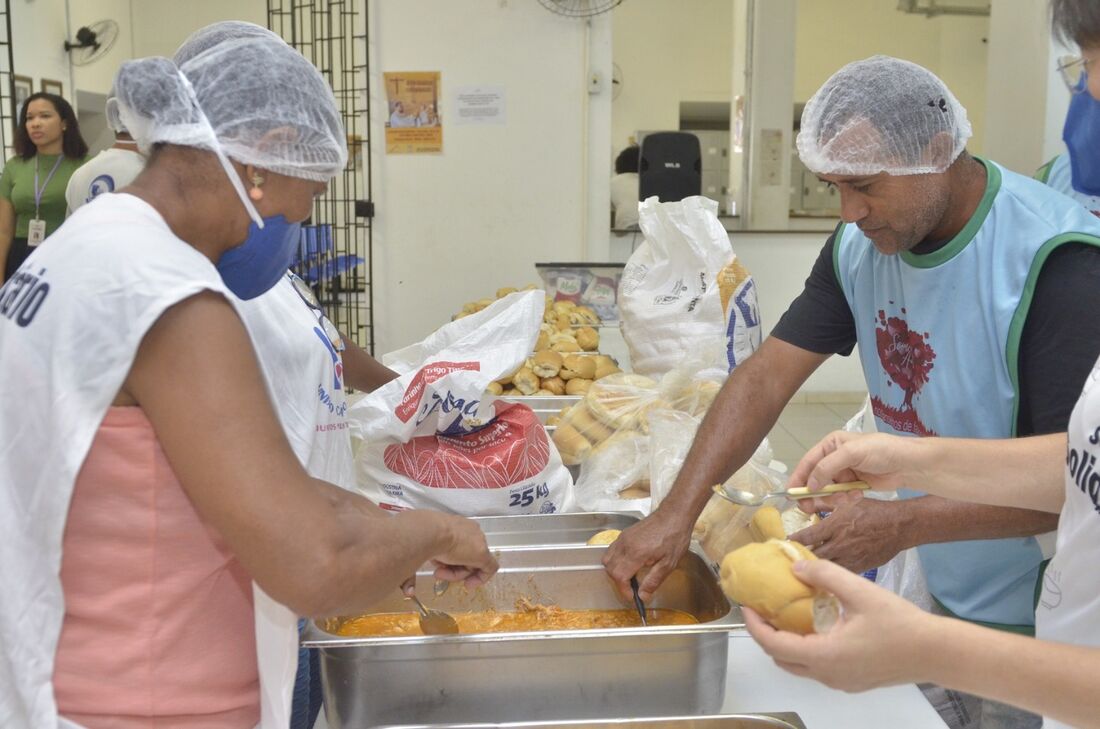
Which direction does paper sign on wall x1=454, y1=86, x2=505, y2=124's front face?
toward the camera

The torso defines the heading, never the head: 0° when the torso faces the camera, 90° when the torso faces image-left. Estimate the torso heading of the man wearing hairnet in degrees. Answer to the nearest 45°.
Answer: approximately 45°

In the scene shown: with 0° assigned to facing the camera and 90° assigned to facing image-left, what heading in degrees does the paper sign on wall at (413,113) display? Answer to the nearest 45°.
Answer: approximately 0°

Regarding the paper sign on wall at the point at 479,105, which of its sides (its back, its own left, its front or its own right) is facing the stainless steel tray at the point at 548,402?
front

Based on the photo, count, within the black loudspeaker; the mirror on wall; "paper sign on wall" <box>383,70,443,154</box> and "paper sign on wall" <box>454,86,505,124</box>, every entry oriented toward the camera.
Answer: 4

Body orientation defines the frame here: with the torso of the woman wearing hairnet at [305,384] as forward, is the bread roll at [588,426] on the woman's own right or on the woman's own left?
on the woman's own left

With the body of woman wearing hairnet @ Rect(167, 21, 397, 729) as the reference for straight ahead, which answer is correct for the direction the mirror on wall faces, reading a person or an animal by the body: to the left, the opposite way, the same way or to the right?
to the right

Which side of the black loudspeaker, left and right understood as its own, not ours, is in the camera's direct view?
front

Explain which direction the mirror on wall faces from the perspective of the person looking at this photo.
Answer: facing the viewer

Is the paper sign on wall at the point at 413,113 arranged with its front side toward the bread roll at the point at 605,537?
yes

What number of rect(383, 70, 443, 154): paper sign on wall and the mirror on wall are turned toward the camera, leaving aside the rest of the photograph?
2

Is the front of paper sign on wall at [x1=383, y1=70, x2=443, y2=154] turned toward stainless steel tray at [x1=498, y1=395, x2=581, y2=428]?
yes

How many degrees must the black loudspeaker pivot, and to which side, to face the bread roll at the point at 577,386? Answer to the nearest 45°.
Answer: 0° — it already faces it

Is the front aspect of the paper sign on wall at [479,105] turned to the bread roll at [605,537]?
yes

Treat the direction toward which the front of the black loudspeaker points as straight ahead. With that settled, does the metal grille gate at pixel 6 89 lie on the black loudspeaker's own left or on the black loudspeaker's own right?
on the black loudspeaker's own right

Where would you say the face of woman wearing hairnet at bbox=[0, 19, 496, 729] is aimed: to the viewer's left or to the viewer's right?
to the viewer's right
